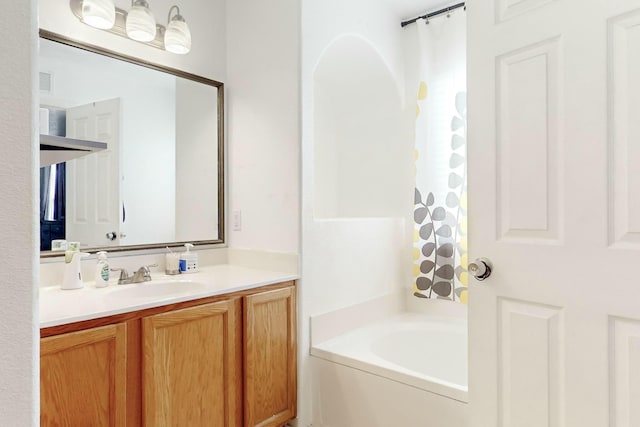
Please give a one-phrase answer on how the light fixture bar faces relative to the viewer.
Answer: facing the viewer and to the right of the viewer

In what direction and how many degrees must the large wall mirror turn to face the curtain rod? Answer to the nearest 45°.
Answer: approximately 45° to its left

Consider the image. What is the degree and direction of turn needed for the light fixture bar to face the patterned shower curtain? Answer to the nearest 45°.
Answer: approximately 45° to its left

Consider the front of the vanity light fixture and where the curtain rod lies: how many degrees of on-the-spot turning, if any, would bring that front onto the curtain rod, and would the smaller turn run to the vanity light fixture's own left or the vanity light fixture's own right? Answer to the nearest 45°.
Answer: approximately 45° to the vanity light fixture's own left

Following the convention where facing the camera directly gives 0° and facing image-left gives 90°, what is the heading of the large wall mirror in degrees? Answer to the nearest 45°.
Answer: approximately 315°

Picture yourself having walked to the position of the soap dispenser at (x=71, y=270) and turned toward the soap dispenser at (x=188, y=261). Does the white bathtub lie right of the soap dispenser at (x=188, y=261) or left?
right

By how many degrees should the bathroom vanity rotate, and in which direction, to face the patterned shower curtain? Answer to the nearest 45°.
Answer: approximately 45° to its left
